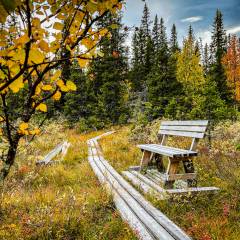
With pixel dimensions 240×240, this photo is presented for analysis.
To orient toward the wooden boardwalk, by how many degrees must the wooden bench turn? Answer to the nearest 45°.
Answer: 0° — it already faces it

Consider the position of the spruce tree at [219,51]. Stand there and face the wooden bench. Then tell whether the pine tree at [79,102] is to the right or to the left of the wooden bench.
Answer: right

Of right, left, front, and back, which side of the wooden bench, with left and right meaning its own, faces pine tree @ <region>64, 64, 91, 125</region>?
right

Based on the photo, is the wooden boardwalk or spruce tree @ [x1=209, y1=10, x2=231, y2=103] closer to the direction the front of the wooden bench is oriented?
the wooden boardwalk

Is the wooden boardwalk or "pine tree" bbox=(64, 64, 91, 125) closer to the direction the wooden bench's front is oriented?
the wooden boardwalk

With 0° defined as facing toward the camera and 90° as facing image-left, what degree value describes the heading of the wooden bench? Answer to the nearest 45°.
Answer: approximately 45°

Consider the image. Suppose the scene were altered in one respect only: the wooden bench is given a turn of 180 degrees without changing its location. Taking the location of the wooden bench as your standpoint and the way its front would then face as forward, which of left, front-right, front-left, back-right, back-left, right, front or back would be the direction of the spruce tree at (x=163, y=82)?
front-left

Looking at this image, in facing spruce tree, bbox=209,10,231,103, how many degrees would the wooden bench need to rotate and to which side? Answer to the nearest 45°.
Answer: approximately 135° to its right
